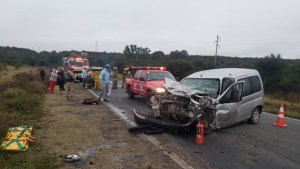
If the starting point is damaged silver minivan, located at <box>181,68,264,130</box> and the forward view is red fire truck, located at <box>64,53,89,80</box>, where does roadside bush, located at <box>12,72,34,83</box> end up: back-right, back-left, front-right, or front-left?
front-left

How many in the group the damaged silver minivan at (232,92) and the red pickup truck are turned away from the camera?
0

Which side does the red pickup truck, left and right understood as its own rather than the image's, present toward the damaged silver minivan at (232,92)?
front

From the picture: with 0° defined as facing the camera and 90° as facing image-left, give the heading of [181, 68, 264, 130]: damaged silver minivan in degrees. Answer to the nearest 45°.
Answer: approximately 45°

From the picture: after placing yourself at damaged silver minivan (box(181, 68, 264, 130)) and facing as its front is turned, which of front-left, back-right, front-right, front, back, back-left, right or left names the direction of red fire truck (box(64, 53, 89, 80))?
right

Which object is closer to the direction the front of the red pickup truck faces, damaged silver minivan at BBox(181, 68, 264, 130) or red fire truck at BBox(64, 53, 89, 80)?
the damaged silver minivan

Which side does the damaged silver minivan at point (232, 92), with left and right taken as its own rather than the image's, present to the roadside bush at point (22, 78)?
right

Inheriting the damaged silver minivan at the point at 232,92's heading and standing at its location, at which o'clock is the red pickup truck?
The red pickup truck is roughly at 3 o'clock from the damaged silver minivan.

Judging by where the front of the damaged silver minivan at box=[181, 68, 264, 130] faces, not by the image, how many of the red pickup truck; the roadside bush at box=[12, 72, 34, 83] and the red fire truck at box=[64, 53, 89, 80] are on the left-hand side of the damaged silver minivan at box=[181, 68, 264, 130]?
0

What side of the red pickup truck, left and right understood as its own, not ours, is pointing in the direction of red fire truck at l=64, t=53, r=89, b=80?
back
